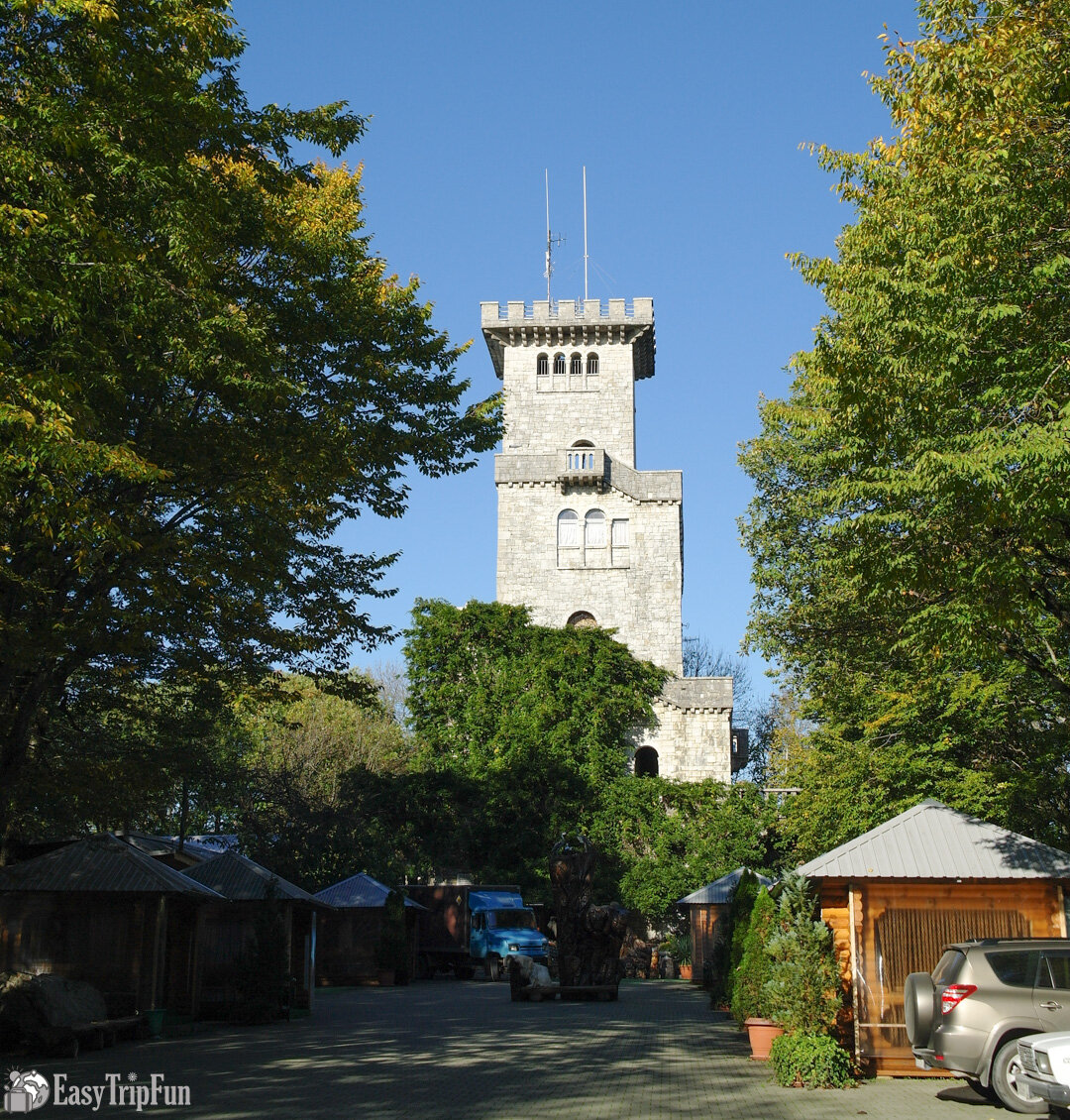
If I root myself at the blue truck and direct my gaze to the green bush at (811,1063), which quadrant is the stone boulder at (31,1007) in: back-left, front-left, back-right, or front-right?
front-right

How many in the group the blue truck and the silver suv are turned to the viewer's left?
0

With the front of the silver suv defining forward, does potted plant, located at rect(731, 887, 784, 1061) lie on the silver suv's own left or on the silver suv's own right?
on the silver suv's own left

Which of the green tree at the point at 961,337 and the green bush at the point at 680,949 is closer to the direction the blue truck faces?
the green tree

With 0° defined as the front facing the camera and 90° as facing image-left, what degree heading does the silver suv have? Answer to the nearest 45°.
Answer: approximately 225°

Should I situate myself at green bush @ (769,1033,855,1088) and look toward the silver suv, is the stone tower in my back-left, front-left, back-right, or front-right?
back-left

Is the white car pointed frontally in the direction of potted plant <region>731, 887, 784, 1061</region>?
no

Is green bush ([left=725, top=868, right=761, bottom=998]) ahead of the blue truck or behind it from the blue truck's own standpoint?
ahead

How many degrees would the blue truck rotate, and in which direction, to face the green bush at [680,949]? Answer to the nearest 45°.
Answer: approximately 90° to its left

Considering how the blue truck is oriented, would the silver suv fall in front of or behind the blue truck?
in front
